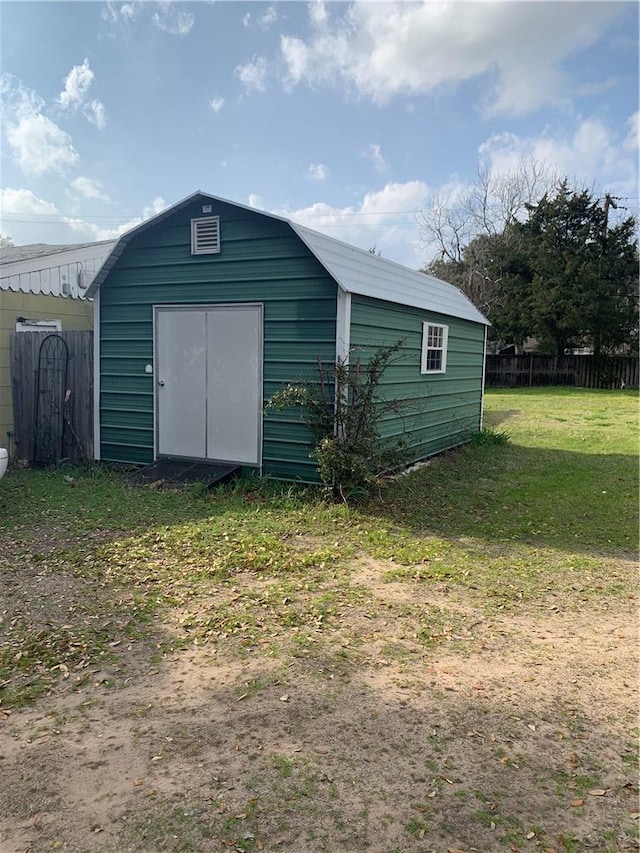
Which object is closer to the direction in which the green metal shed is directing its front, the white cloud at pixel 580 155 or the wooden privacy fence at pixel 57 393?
the wooden privacy fence

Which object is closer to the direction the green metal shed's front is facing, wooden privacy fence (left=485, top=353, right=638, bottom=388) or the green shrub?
the green shrub

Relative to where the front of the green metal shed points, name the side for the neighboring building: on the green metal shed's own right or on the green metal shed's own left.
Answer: on the green metal shed's own right

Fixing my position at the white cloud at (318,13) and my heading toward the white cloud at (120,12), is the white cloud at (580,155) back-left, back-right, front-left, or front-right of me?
back-right

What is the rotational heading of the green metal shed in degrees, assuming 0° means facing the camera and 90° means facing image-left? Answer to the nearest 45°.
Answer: approximately 45°

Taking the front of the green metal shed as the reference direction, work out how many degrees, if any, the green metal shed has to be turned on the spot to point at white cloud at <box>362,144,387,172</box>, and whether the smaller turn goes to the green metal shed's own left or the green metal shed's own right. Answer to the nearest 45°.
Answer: approximately 135° to the green metal shed's own right

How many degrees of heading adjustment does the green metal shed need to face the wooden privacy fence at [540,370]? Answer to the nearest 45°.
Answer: approximately 180°

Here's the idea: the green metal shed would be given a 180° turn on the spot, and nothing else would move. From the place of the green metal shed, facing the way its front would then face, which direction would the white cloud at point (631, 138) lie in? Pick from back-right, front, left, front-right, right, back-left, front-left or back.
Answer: front
